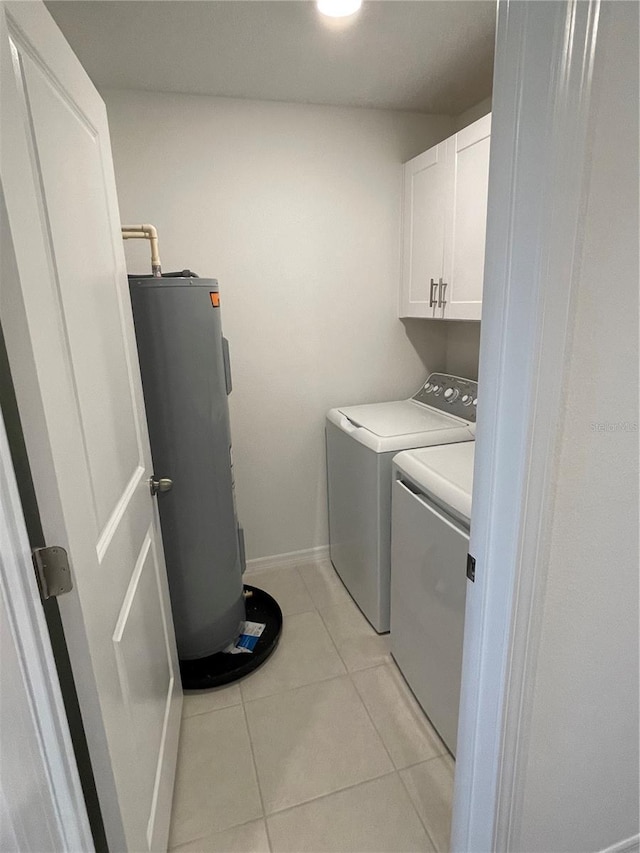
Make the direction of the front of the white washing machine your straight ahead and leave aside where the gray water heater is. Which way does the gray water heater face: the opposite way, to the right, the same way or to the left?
the opposite way

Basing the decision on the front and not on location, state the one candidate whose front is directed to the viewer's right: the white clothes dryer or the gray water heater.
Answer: the gray water heater

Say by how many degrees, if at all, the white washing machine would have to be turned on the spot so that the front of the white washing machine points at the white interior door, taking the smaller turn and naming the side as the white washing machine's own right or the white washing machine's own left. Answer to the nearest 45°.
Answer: approximately 45° to the white washing machine's own left

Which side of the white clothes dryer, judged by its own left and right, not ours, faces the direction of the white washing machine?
right

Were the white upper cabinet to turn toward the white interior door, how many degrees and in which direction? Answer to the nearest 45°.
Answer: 0° — it already faces it

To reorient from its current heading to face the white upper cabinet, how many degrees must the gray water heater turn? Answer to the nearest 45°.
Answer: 0° — it already faces it

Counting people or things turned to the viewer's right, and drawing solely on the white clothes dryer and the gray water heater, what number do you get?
1

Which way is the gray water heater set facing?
to the viewer's right

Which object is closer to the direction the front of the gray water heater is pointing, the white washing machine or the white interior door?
the white washing machine

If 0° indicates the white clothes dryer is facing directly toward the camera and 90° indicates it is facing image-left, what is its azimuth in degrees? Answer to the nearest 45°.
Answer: approximately 45°
